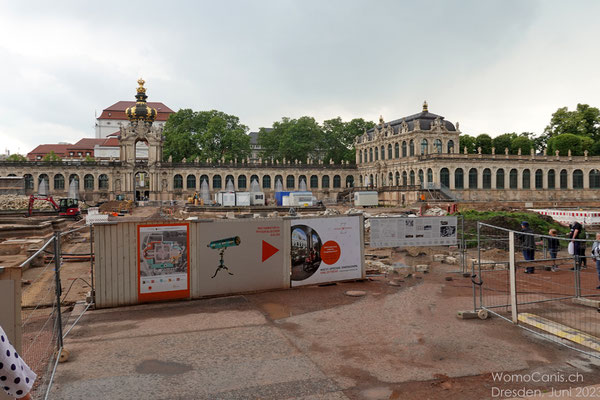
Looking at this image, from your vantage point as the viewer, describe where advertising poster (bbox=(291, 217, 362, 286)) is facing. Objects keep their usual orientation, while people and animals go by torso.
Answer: facing the viewer and to the right of the viewer

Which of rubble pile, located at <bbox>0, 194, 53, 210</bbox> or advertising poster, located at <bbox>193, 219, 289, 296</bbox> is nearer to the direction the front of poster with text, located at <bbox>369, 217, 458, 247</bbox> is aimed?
the advertising poster

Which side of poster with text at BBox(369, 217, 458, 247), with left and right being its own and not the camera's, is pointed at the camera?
front

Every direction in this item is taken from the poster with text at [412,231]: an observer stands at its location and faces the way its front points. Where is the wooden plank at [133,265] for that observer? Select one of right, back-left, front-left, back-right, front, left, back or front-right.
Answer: front-right

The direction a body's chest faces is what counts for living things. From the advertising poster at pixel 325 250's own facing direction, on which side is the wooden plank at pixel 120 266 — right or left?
on its right

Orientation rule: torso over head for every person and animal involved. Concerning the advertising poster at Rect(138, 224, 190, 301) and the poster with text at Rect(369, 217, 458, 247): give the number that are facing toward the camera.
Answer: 2

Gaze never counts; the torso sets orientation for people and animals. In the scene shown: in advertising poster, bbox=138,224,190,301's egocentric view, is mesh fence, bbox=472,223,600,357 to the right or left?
on its left

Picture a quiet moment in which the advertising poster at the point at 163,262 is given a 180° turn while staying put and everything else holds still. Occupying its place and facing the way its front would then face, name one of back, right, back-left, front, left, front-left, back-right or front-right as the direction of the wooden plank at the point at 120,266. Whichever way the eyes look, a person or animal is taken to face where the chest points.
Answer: left

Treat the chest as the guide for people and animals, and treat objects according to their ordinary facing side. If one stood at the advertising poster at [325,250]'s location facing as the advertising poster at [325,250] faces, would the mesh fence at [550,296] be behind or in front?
in front

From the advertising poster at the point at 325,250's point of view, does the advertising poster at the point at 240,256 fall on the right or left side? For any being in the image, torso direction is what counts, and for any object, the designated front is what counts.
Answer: on its right

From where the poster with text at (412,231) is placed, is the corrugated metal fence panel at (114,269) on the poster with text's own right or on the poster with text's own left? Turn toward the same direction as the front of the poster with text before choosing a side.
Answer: on the poster with text's own right

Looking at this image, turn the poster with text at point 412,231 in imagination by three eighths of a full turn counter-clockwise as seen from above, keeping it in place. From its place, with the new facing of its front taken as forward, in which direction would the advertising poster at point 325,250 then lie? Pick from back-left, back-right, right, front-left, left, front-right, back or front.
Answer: back

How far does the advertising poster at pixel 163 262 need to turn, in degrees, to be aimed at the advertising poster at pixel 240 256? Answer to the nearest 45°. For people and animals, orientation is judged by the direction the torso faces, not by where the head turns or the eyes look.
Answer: approximately 90° to its left

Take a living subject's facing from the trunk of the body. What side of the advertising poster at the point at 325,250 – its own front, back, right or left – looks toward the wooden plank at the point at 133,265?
right

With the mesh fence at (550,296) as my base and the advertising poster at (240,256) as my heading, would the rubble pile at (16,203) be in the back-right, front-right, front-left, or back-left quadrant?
front-right

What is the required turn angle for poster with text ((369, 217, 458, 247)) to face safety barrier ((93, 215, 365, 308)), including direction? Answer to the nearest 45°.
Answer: approximately 45° to its right

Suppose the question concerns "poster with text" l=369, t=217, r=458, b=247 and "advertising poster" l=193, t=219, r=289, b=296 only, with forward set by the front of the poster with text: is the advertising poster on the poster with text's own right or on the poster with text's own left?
on the poster with text's own right

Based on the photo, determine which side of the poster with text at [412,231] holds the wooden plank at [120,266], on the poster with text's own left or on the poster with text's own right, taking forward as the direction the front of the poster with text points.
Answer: on the poster with text's own right
